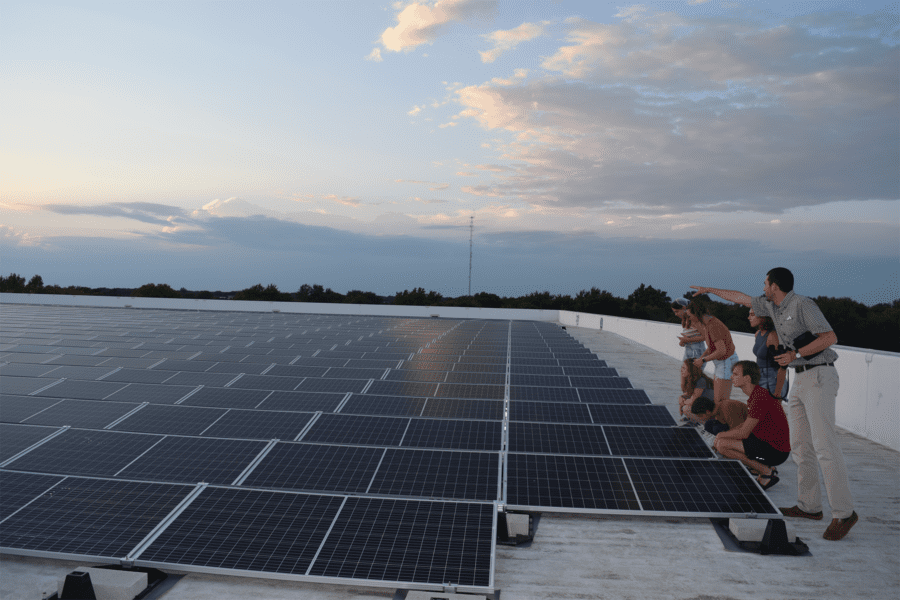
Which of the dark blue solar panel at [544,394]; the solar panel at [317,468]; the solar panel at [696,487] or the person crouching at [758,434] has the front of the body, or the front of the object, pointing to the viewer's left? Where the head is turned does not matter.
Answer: the person crouching

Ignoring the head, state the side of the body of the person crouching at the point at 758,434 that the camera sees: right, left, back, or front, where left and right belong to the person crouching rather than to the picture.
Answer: left

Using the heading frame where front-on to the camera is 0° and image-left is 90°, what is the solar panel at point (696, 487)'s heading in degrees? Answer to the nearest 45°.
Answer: approximately 0°

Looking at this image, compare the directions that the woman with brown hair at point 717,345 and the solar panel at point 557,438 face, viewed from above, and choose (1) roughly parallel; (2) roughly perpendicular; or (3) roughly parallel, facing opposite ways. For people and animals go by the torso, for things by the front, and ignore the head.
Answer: roughly perpendicular

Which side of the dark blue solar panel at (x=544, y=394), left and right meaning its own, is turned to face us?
front

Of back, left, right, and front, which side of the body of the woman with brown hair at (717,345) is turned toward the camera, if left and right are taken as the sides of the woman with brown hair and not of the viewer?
left

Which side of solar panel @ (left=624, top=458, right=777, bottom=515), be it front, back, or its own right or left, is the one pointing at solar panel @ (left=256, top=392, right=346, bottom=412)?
right

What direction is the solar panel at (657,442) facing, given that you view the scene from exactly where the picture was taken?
facing the viewer

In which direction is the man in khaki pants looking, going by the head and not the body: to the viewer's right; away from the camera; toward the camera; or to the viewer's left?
to the viewer's left

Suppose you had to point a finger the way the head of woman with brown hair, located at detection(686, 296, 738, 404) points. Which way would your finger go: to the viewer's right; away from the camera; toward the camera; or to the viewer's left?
to the viewer's left

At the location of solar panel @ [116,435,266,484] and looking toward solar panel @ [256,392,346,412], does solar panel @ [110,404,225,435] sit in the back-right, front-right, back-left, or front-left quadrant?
front-left

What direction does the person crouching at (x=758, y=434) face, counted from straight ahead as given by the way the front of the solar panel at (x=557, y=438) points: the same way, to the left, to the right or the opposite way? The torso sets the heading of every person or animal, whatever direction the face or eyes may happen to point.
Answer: to the right

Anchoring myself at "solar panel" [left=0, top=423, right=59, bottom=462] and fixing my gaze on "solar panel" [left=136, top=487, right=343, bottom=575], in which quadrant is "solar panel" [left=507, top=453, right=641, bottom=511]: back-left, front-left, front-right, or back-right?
front-left
